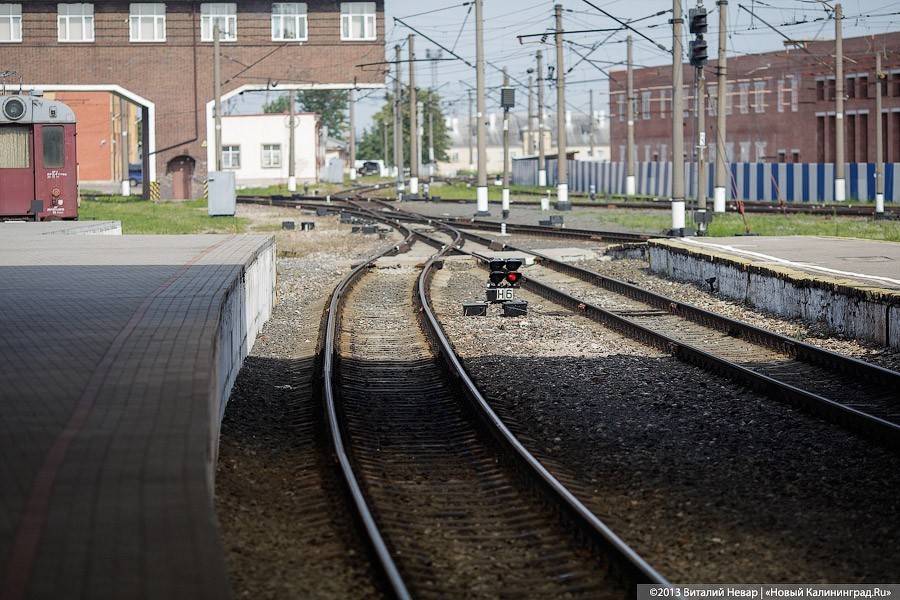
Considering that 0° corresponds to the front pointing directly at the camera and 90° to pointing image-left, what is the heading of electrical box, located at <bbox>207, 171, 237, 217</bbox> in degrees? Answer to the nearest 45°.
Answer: approximately 0°

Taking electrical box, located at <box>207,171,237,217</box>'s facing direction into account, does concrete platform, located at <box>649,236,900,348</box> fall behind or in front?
in front

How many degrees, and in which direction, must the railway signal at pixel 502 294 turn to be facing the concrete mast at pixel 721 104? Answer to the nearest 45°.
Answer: approximately 180°

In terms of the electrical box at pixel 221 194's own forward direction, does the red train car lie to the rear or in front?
in front

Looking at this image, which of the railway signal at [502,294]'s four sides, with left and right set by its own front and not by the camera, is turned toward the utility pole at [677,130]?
back

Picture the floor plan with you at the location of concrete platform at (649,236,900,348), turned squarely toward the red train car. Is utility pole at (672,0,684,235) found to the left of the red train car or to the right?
right

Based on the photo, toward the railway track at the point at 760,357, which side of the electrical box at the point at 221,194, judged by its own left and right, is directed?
front

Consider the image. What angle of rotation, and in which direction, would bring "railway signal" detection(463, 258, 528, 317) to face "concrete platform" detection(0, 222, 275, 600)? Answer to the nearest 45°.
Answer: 0° — it already faces it

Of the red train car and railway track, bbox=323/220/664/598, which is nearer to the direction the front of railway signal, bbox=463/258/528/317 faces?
the railway track

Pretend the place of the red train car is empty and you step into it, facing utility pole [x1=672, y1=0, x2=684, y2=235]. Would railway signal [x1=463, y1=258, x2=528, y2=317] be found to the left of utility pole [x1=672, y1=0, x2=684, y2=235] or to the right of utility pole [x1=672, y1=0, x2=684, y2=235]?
right

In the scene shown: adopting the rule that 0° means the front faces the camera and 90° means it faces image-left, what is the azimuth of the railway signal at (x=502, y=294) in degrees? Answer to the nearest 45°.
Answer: approximately 0°
